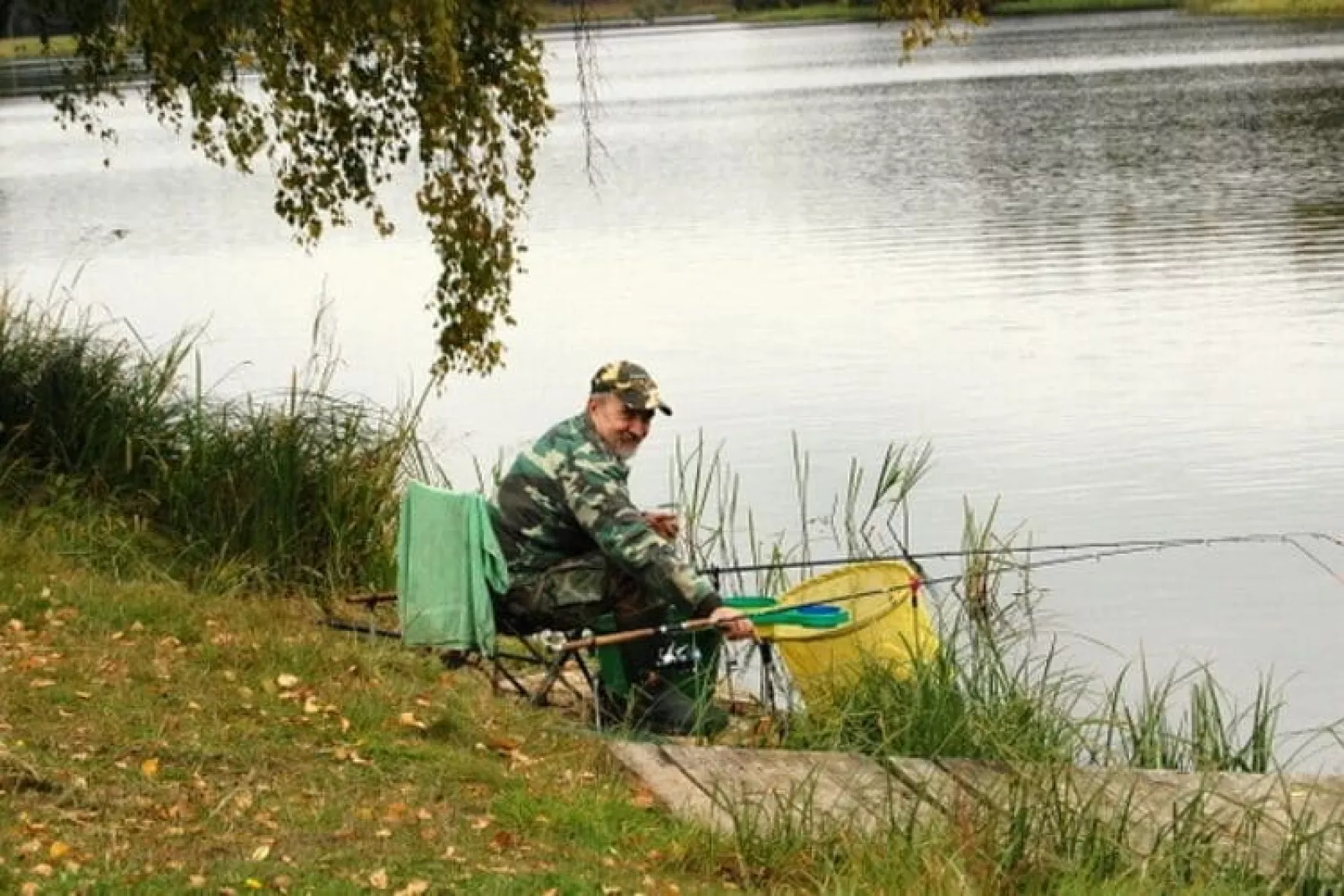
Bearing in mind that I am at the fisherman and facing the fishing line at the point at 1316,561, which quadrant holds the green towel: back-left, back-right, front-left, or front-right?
back-left

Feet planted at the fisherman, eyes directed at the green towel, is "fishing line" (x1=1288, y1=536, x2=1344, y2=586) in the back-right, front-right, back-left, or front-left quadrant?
back-right

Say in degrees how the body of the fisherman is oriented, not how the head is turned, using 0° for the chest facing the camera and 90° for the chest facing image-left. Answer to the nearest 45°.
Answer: approximately 270°

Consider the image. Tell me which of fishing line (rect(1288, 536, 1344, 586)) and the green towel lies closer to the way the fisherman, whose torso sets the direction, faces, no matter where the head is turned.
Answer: the fishing line

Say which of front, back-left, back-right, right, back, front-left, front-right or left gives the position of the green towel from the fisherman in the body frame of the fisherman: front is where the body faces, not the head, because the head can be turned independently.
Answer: back

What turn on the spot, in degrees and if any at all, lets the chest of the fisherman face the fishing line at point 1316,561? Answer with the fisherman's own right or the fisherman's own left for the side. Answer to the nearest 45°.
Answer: approximately 45° to the fisherman's own left
